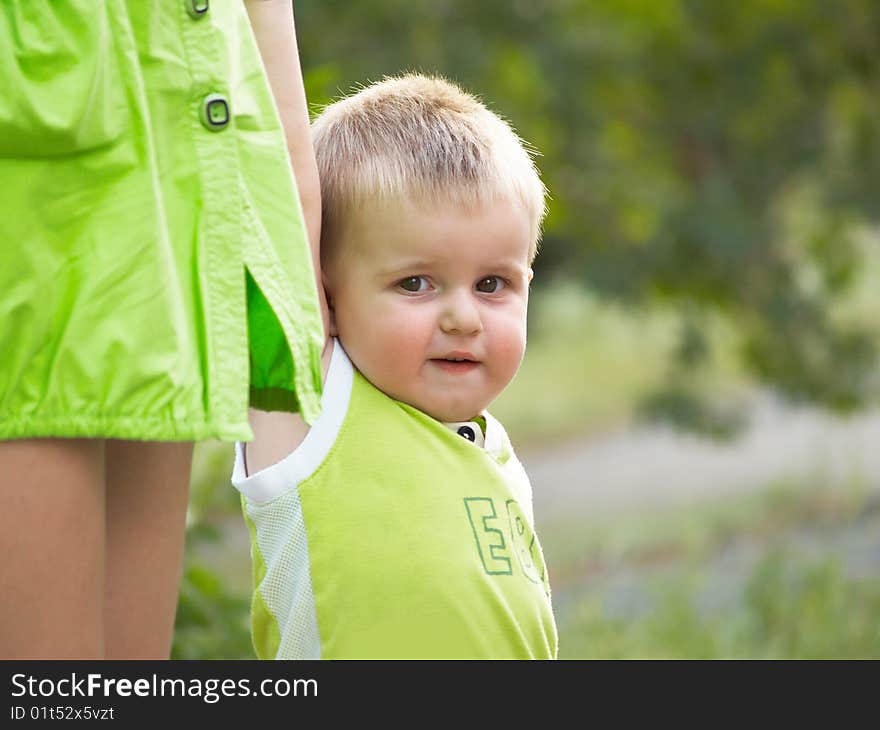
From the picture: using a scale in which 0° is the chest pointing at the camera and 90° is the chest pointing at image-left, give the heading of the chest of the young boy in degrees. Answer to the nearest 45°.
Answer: approximately 315°
